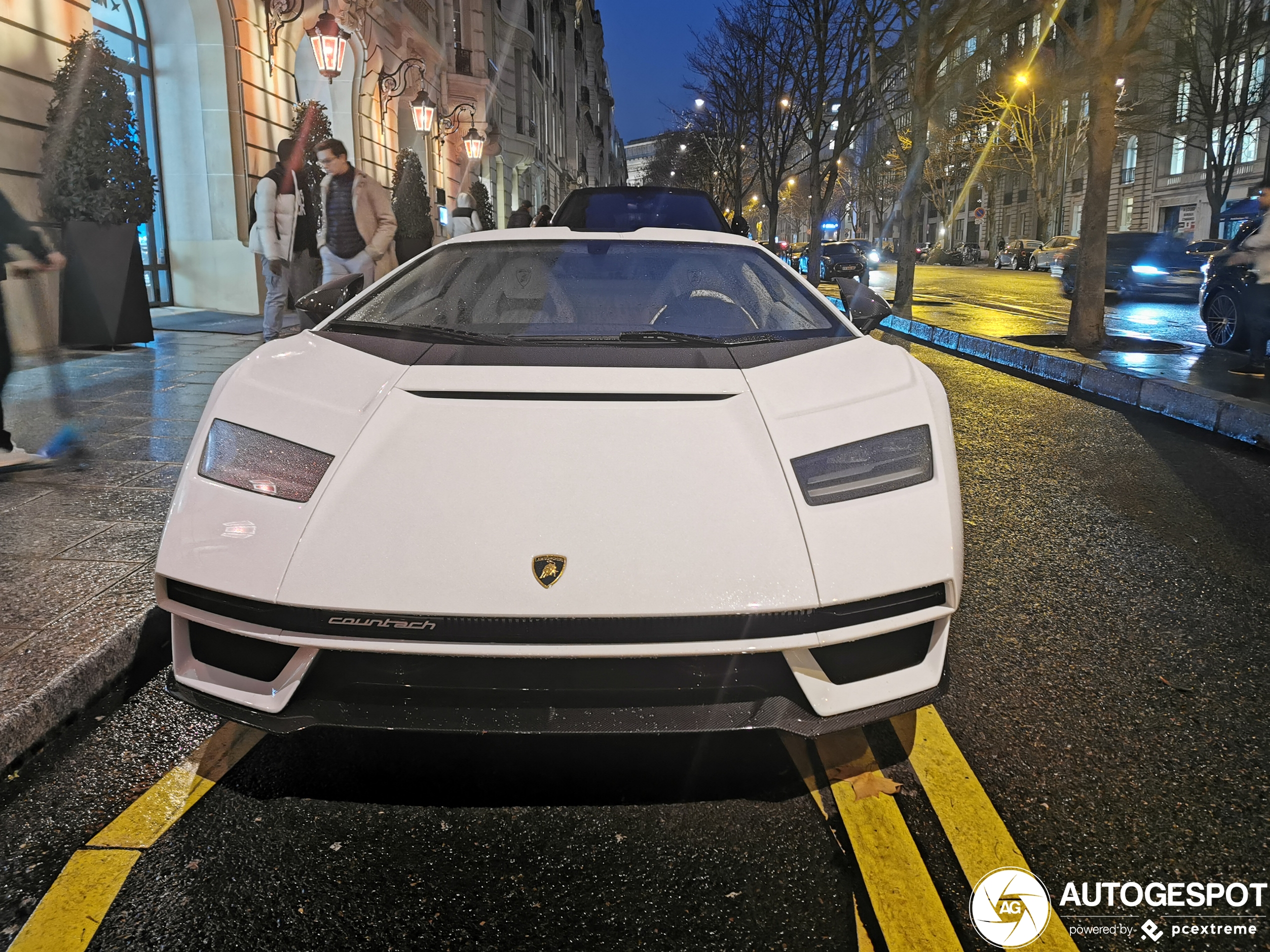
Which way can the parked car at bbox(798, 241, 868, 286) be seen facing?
toward the camera

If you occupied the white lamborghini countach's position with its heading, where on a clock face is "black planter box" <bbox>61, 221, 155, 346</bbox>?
The black planter box is roughly at 5 o'clock from the white lamborghini countach.

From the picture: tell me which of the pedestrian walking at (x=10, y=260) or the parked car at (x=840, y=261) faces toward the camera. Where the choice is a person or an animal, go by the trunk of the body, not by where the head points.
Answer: the parked car

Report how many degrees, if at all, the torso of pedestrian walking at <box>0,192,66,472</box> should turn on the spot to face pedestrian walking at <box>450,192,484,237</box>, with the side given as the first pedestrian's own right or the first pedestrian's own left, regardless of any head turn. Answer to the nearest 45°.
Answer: approximately 45° to the first pedestrian's own left

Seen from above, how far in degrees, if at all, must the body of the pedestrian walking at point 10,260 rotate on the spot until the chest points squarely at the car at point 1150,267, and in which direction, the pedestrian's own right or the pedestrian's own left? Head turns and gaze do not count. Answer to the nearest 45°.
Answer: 0° — they already face it
